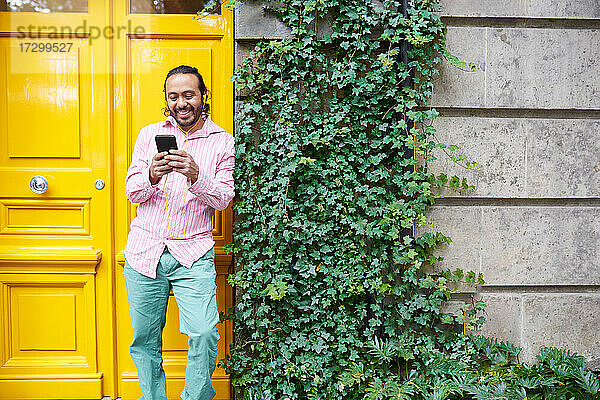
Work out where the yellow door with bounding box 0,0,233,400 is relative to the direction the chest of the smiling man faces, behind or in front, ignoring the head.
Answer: behind

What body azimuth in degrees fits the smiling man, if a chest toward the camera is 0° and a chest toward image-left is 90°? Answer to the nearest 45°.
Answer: approximately 0°

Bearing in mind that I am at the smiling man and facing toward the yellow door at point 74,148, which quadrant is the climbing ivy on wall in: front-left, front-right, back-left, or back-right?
back-right

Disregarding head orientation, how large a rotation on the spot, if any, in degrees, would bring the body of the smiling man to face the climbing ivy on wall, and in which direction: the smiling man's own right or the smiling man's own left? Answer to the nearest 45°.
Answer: approximately 90° to the smiling man's own left
